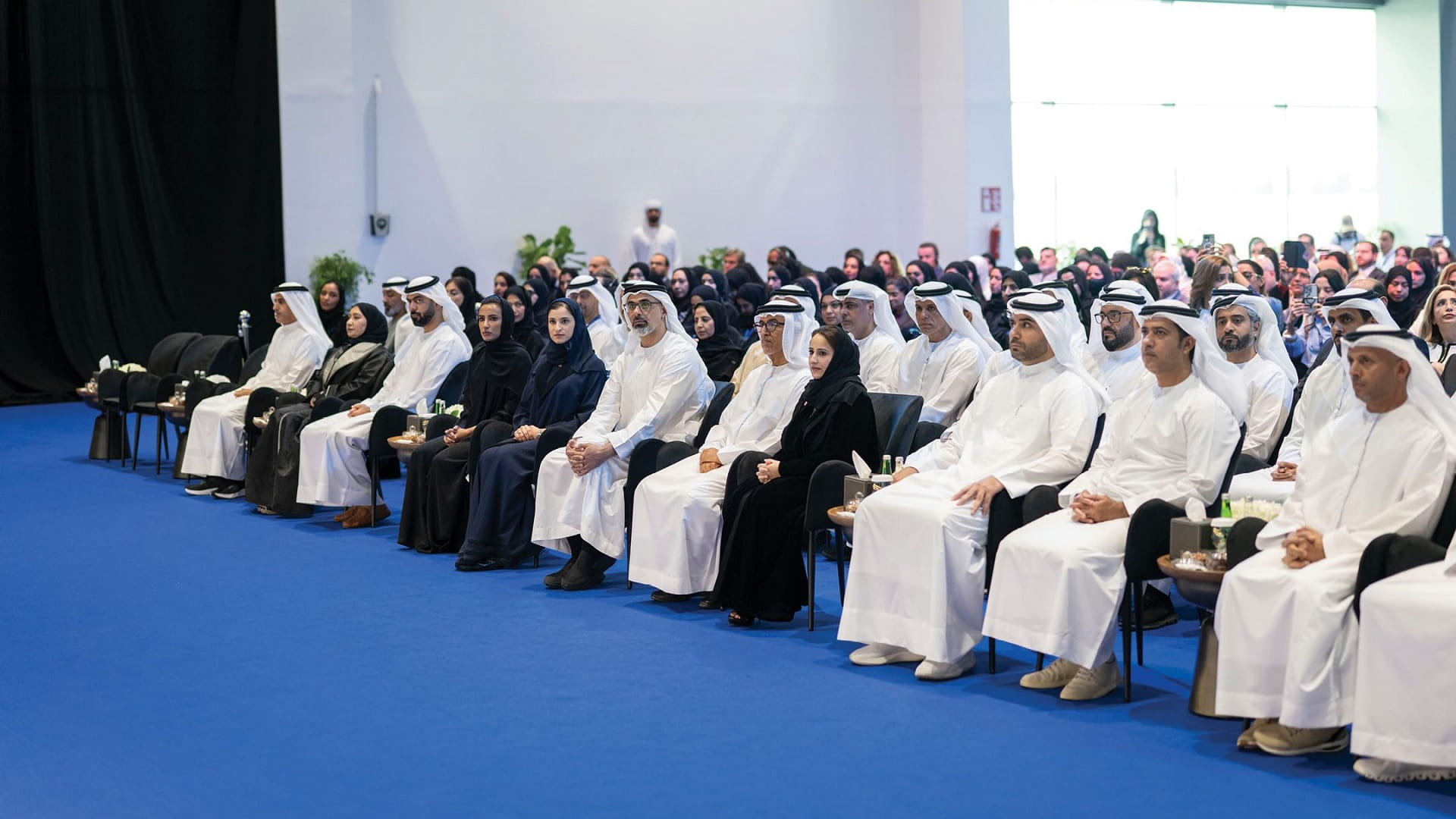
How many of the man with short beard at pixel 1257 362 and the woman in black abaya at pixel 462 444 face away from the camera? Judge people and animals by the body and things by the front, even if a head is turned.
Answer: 0

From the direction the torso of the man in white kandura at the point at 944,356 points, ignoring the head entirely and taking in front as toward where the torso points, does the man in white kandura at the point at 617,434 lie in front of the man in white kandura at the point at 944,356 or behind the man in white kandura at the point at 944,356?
in front

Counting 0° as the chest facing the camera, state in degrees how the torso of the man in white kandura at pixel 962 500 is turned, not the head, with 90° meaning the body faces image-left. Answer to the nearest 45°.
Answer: approximately 45°

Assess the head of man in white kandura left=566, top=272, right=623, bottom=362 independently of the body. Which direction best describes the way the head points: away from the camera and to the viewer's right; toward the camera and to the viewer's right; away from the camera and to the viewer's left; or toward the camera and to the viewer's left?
toward the camera and to the viewer's left

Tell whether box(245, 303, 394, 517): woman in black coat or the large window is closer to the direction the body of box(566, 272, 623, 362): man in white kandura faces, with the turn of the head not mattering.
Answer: the woman in black coat

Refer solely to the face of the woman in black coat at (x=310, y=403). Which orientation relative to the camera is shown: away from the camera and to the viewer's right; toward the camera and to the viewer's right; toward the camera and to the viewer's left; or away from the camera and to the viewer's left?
toward the camera and to the viewer's left

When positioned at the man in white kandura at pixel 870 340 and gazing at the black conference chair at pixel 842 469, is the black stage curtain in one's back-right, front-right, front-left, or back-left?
back-right

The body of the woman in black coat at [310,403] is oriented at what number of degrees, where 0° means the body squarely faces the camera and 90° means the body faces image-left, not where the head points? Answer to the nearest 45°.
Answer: approximately 45°

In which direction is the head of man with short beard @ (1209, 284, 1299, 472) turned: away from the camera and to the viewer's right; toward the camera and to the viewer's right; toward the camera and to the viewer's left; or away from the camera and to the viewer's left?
toward the camera and to the viewer's left
